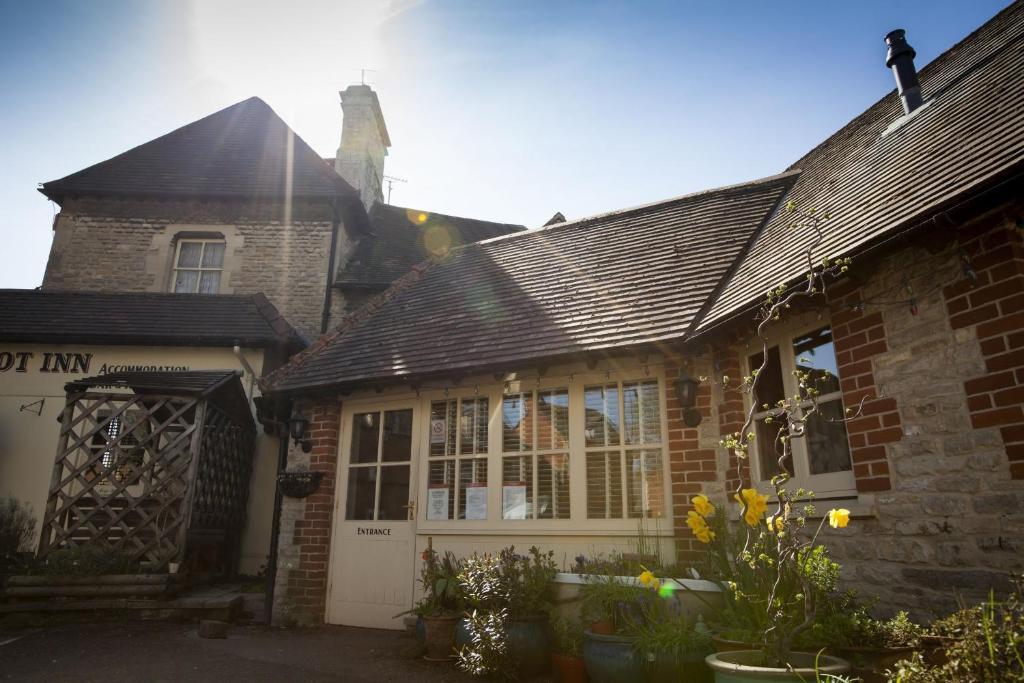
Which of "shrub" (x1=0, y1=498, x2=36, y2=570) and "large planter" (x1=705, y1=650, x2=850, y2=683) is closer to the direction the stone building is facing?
the large planter

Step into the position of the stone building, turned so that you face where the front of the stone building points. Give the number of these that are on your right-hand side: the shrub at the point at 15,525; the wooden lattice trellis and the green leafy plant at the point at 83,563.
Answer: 3

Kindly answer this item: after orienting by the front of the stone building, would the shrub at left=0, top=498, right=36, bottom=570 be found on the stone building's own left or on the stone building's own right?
on the stone building's own right

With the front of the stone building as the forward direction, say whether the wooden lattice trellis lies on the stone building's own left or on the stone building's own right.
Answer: on the stone building's own right

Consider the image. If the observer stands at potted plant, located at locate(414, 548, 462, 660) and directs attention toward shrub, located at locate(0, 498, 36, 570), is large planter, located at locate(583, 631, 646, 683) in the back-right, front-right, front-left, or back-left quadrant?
back-left

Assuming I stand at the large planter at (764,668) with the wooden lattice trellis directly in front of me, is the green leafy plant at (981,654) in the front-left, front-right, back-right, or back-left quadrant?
back-right

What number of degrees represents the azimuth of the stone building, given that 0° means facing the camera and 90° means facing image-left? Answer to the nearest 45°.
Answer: approximately 0°

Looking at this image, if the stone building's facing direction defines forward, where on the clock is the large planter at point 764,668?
The large planter is roughly at 12 o'clock from the stone building.
